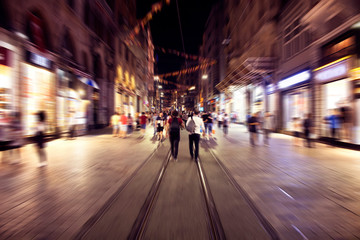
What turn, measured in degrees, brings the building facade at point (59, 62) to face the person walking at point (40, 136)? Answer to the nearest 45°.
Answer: approximately 45° to its right

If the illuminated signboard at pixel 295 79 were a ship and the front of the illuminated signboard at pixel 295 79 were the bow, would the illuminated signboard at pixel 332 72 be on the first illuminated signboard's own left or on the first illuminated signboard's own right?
on the first illuminated signboard's own left

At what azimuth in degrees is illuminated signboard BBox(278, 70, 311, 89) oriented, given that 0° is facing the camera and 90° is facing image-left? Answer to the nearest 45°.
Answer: approximately 45°

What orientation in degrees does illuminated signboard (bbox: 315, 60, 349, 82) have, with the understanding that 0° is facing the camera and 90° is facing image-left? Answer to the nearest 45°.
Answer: approximately 45°

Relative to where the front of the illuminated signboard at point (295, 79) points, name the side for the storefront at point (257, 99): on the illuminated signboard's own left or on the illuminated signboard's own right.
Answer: on the illuminated signboard's own right

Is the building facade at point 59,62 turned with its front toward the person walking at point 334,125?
yes

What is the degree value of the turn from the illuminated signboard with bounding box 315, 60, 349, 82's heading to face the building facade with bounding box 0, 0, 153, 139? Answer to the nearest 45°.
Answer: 0° — it already faces it

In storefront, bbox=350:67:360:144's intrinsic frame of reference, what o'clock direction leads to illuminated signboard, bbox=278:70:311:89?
The illuminated signboard is roughly at 3 o'clock from the storefront.

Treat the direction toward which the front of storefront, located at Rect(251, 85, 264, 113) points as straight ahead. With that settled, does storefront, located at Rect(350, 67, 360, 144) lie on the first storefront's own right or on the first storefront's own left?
on the first storefront's own left
